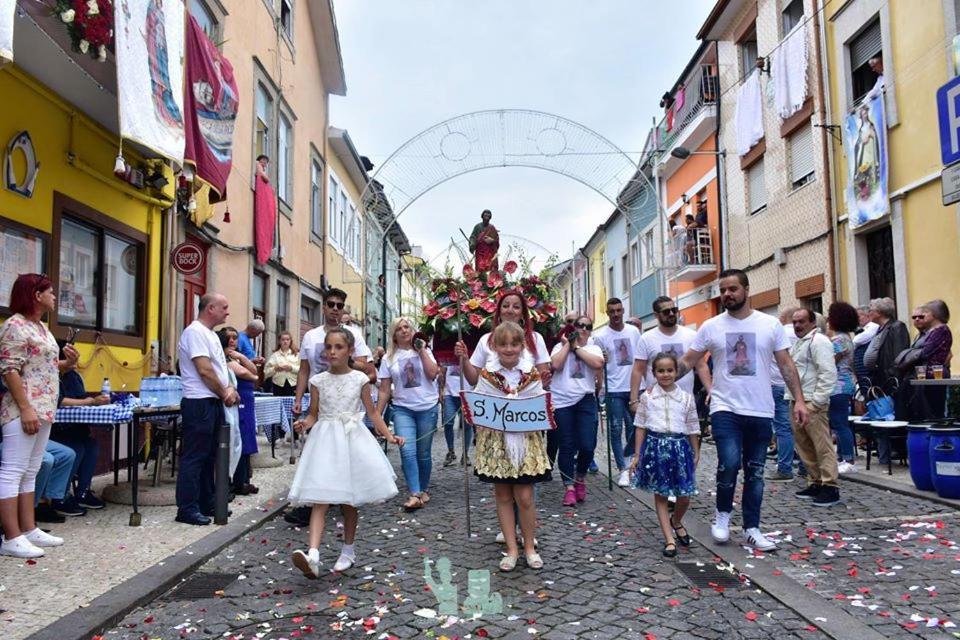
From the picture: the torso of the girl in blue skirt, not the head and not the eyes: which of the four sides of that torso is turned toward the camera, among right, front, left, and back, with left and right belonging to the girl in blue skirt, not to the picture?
front

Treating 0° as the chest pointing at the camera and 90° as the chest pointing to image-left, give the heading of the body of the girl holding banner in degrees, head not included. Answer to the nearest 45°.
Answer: approximately 0°

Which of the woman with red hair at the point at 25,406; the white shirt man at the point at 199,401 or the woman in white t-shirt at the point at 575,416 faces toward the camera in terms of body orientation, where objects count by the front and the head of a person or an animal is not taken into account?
the woman in white t-shirt

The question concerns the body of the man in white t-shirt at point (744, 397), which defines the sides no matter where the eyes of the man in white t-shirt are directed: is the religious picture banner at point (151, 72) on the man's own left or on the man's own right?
on the man's own right

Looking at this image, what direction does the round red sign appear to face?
toward the camera

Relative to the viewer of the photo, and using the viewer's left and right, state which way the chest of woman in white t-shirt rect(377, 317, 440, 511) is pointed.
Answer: facing the viewer

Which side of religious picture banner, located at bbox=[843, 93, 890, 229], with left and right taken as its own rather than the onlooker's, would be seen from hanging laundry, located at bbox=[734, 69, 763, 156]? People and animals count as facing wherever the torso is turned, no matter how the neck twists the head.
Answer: right

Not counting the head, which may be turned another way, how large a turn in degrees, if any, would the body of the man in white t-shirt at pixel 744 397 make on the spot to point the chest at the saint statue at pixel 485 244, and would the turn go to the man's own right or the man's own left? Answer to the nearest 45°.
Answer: approximately 135° to the man's own right

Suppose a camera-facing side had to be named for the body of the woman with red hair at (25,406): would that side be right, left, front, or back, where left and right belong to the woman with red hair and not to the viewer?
right

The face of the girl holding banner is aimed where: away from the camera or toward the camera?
toward the camera
